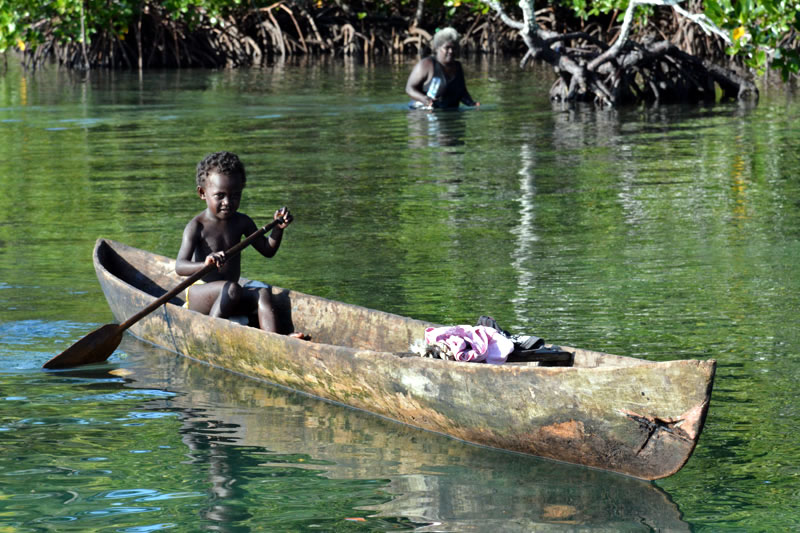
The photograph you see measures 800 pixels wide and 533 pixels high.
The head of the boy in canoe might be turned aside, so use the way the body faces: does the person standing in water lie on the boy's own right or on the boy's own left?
on the boy's own left

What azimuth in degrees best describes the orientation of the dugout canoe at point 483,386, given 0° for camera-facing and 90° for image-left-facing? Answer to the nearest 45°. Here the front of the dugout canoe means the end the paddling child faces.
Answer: approximately 315°

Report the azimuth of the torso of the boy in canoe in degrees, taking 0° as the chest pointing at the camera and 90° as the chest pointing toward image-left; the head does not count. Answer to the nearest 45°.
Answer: approximately 315°

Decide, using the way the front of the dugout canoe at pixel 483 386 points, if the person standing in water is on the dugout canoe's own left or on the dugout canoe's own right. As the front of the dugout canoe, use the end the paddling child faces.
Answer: on the dugout canoe's own left
